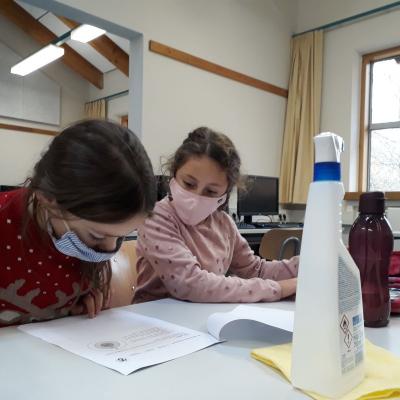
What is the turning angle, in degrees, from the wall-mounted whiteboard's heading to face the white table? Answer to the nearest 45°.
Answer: approximately 45° to its right

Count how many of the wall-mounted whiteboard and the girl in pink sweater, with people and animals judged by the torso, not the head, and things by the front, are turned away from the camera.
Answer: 0

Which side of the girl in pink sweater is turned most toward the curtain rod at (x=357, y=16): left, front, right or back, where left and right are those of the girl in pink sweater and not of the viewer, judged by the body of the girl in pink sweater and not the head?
left

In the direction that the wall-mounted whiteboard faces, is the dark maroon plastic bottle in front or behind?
in front

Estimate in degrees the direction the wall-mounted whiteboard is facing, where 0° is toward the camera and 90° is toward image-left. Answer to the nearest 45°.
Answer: approximately 315°

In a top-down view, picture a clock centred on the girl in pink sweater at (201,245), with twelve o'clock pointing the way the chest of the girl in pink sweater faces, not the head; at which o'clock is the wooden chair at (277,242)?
The wooden chair is roughly at 8 o'clock from the girl in pink sweater.

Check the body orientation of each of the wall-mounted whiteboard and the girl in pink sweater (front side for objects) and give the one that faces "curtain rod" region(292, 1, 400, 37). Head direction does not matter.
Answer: the wall-mounted whiteboard

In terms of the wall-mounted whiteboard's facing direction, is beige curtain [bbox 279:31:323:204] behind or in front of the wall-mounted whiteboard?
in front

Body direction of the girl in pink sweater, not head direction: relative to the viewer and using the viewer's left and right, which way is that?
facing the viewer and to the right of the viewer
